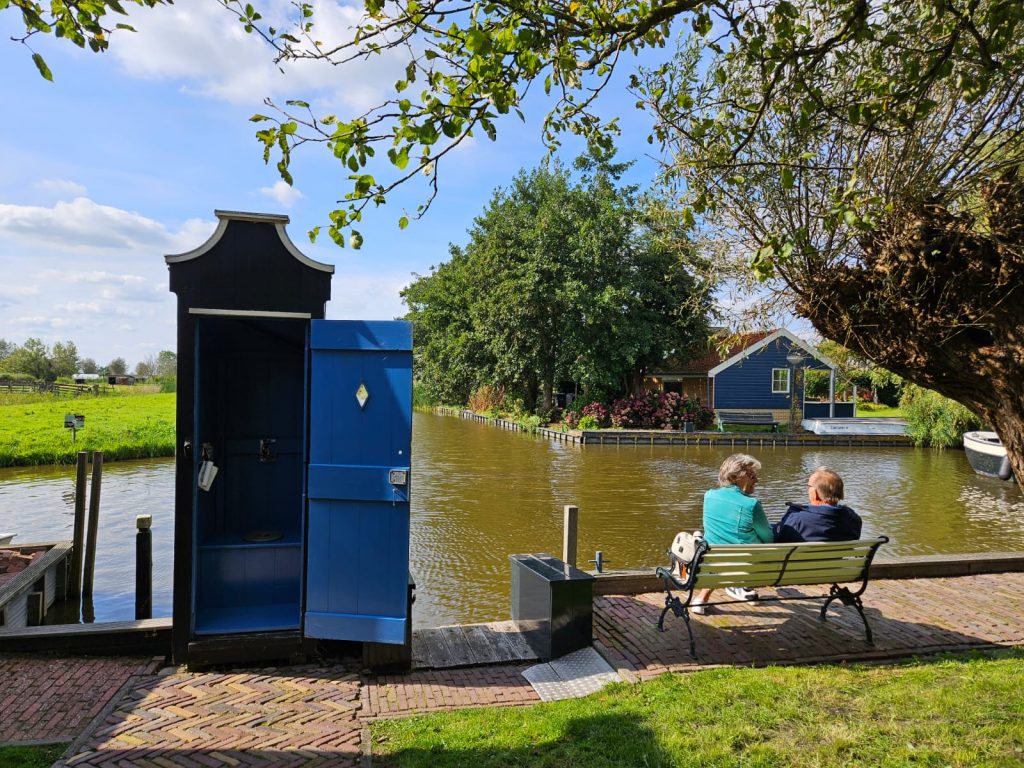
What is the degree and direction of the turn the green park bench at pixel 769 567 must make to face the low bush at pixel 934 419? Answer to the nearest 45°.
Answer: approximately 45° to its right

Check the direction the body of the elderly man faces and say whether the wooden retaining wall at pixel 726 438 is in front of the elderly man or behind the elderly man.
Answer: in front

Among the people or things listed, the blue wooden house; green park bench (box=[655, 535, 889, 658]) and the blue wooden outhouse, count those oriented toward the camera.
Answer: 2

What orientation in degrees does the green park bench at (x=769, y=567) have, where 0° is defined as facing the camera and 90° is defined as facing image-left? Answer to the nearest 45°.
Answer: approximately 135°

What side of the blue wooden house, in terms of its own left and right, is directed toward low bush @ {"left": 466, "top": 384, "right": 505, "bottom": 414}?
right

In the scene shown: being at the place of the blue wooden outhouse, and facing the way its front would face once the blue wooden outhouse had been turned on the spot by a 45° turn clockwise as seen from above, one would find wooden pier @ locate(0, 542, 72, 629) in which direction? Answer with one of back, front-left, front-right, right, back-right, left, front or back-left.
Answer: right

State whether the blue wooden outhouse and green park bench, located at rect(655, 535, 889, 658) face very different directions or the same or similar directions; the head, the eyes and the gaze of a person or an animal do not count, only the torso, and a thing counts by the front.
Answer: very different directions

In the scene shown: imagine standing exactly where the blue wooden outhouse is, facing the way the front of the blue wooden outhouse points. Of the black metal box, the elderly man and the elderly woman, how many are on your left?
3

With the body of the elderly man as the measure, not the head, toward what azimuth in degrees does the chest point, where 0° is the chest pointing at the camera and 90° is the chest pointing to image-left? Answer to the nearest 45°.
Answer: approximately 135°

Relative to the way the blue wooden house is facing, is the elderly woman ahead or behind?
ahead

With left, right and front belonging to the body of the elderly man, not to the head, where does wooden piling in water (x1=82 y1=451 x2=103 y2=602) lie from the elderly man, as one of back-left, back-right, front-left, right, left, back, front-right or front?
front-left

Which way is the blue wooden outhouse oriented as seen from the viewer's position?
toward the camera

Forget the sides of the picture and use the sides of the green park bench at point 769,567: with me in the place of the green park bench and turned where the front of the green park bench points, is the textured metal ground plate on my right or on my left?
on my left

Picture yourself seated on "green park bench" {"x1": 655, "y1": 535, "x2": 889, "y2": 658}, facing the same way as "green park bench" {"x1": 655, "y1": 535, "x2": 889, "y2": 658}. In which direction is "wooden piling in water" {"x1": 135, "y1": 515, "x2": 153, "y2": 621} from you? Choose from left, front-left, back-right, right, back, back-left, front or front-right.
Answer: front-left
